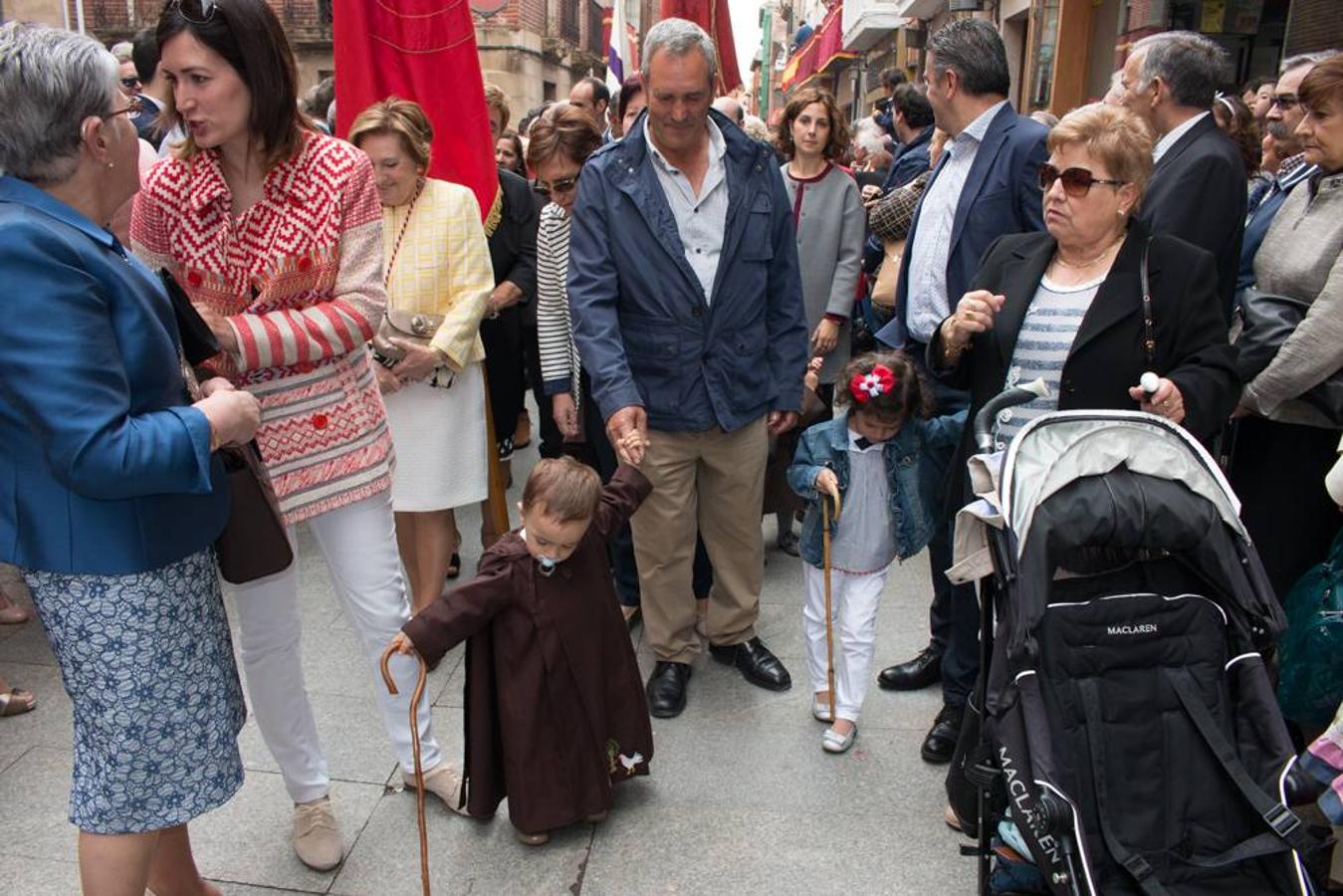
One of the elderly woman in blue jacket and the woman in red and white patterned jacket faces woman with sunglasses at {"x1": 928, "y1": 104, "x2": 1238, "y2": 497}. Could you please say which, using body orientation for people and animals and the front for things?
the elderly woman in blue jacket

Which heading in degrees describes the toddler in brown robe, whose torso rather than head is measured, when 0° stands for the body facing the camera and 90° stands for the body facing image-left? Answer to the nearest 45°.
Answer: approximately 0°

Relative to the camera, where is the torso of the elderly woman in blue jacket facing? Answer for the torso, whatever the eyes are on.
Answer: to the viewer's right
